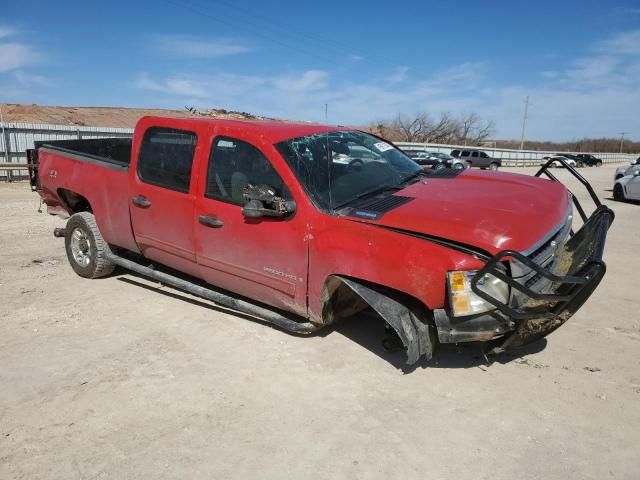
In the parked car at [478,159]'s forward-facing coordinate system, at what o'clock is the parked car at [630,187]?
the parked car at [630,187] is roughly at 3 o'clock from the parked car at [478,159].

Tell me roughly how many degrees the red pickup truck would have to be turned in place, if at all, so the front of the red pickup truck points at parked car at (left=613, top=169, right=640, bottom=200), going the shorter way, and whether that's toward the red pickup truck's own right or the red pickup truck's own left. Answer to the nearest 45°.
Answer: approximately 90° to the red pickup truck's own left

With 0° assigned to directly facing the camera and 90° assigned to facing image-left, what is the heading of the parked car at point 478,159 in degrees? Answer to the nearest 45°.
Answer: approximately 315°

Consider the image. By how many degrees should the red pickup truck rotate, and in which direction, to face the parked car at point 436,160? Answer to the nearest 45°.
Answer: approximately 135° to its left

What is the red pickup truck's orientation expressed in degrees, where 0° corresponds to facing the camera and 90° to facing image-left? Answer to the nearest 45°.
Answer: approximately 315°
